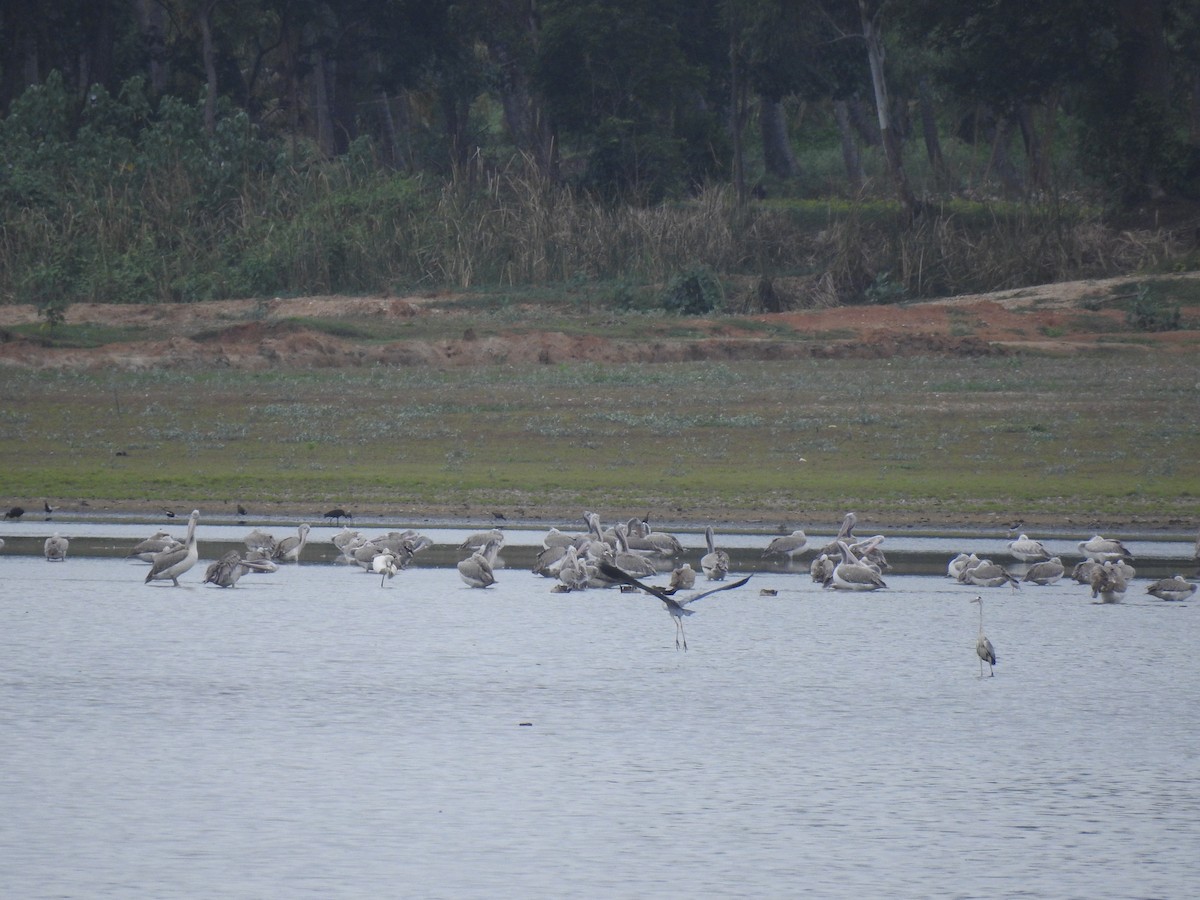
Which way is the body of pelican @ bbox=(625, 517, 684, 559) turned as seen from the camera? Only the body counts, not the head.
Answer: to the viewer's left

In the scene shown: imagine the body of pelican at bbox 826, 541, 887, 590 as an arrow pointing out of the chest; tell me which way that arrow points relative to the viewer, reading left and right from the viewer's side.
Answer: facing to the left of the viewer

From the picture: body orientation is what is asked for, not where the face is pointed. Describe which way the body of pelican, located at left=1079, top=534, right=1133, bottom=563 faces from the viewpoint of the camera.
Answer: to the viewer's left

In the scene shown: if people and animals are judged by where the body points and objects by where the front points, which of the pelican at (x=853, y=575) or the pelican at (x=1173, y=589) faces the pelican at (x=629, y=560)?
the pelican at (x=853, y=575)

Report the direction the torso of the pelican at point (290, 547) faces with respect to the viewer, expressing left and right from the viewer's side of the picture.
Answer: facing to the right of the viewer

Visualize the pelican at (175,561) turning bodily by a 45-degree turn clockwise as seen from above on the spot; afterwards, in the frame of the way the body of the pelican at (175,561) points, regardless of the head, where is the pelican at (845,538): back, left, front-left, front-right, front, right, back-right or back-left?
front-left

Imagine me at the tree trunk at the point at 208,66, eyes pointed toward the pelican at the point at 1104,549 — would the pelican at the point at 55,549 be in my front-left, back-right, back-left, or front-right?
front-right
